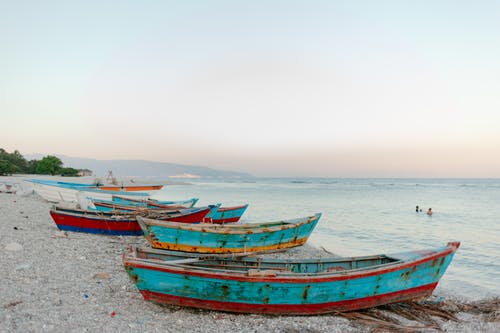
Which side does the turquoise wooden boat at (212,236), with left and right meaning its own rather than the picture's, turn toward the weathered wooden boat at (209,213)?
left

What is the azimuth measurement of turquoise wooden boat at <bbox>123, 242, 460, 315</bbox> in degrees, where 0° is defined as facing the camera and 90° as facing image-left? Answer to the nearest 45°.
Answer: approximately 270°

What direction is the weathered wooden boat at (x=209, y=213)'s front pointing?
to the viewer's right

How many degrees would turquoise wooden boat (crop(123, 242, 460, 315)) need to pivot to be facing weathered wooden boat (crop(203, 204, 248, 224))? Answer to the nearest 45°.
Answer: approximately 90° to its left

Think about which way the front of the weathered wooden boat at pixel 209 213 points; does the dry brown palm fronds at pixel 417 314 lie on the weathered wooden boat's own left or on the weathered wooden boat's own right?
on the weathered wooden boat's own right

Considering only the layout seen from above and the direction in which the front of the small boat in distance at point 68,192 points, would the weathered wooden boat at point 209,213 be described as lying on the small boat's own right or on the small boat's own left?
on the small boat's own left

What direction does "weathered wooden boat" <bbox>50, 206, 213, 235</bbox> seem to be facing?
to the viewer's right

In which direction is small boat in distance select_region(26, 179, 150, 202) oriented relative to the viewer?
to the viewer's left

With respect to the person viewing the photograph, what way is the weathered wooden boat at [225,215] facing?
facing to the right of the viewer

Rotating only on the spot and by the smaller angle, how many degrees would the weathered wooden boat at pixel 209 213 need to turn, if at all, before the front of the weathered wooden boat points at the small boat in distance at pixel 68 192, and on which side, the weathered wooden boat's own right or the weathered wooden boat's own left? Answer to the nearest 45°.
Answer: approximately 135° to the weathered wooden boat's own left
